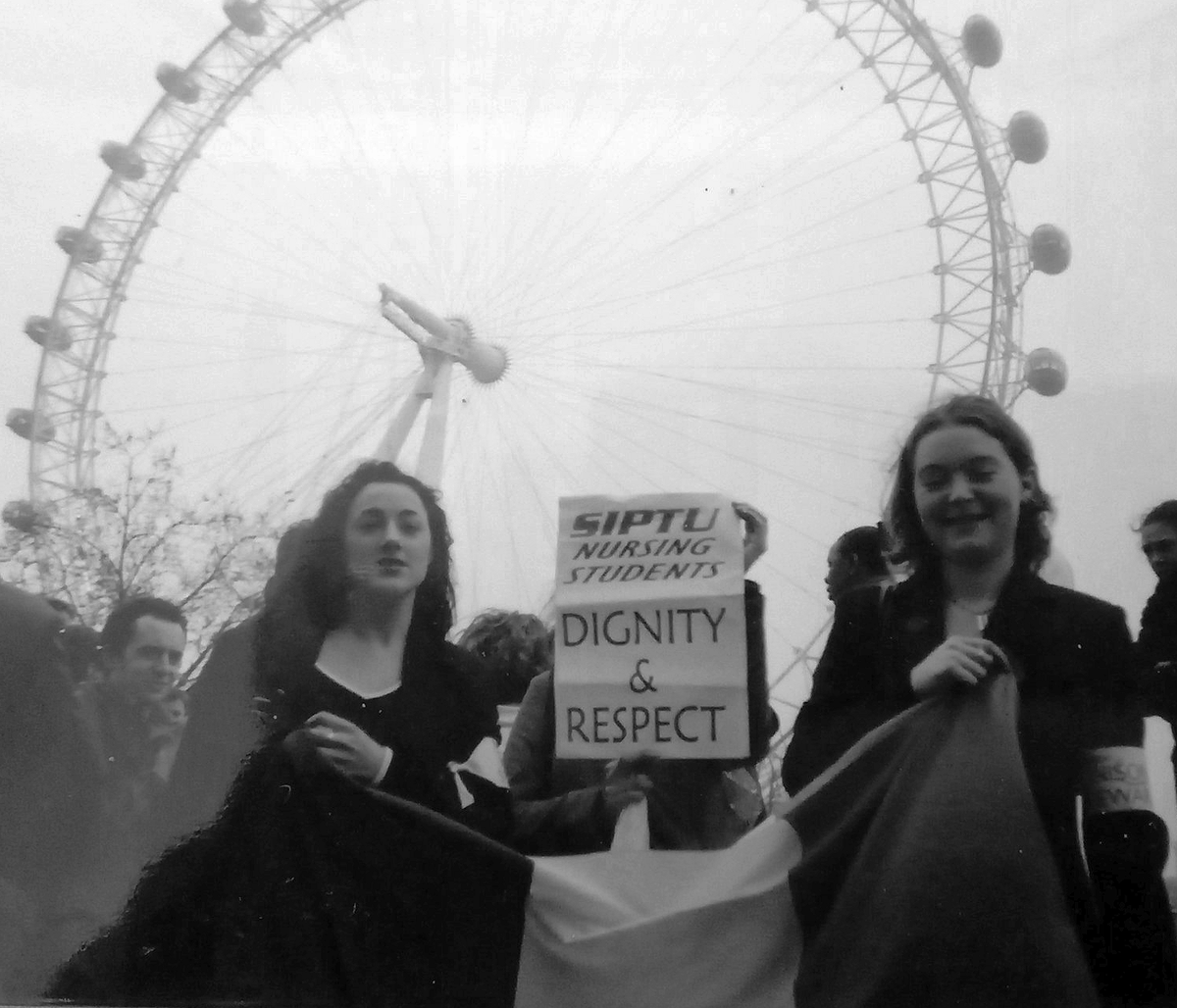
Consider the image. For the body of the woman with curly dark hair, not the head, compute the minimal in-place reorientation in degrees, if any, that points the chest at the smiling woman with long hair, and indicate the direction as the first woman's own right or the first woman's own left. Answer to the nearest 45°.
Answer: approximately 45° to the first woman's own left

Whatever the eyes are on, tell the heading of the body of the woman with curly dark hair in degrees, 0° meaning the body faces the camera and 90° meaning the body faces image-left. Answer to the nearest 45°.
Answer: approximately 0°

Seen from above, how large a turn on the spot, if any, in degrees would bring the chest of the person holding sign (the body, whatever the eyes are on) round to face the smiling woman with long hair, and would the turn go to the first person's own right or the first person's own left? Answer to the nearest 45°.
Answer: approximately 90° to the first person's own left

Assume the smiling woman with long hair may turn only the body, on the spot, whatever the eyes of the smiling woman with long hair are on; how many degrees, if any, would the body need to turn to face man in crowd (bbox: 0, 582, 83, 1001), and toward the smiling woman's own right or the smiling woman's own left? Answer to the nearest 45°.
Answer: approximately 90° to the smiling woman's own right

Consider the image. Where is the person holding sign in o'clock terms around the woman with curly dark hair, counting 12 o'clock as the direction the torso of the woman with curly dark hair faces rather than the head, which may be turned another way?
The person holding sign is roughly at 8 o'clock from the woman with curly dark hair.
